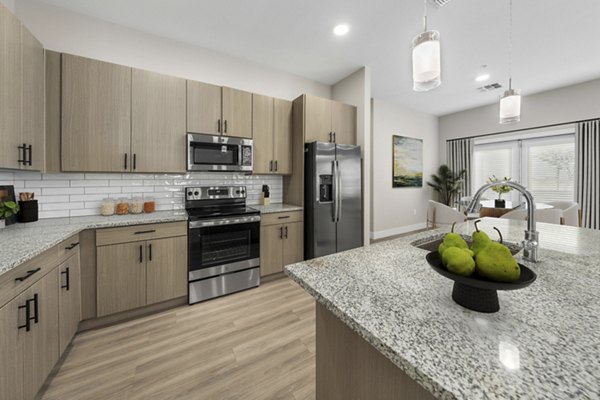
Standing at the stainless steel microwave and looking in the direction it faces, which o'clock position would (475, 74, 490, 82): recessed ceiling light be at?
The recessed ceiling light is roughly at 9 o'clock from the stainless steel microwave.

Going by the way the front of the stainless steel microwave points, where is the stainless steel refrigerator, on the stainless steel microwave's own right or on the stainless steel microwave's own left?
on the stainless steel microwave's own left

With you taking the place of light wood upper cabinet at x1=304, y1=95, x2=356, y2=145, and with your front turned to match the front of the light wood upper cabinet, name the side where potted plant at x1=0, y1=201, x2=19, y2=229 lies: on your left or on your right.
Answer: on your right

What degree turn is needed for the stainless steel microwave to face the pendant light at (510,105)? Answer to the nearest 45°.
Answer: approximately 45° to its left

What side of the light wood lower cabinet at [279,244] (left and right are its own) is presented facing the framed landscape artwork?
left

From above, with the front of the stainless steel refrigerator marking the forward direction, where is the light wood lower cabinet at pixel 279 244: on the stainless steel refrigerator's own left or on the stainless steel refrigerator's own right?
on the stainless steel refrigerator's own right

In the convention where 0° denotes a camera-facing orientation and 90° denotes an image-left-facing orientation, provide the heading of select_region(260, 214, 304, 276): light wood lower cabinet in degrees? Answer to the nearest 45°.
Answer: approximately 315°

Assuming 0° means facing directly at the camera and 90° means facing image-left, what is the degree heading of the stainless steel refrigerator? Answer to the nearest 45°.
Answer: approximately 315°
